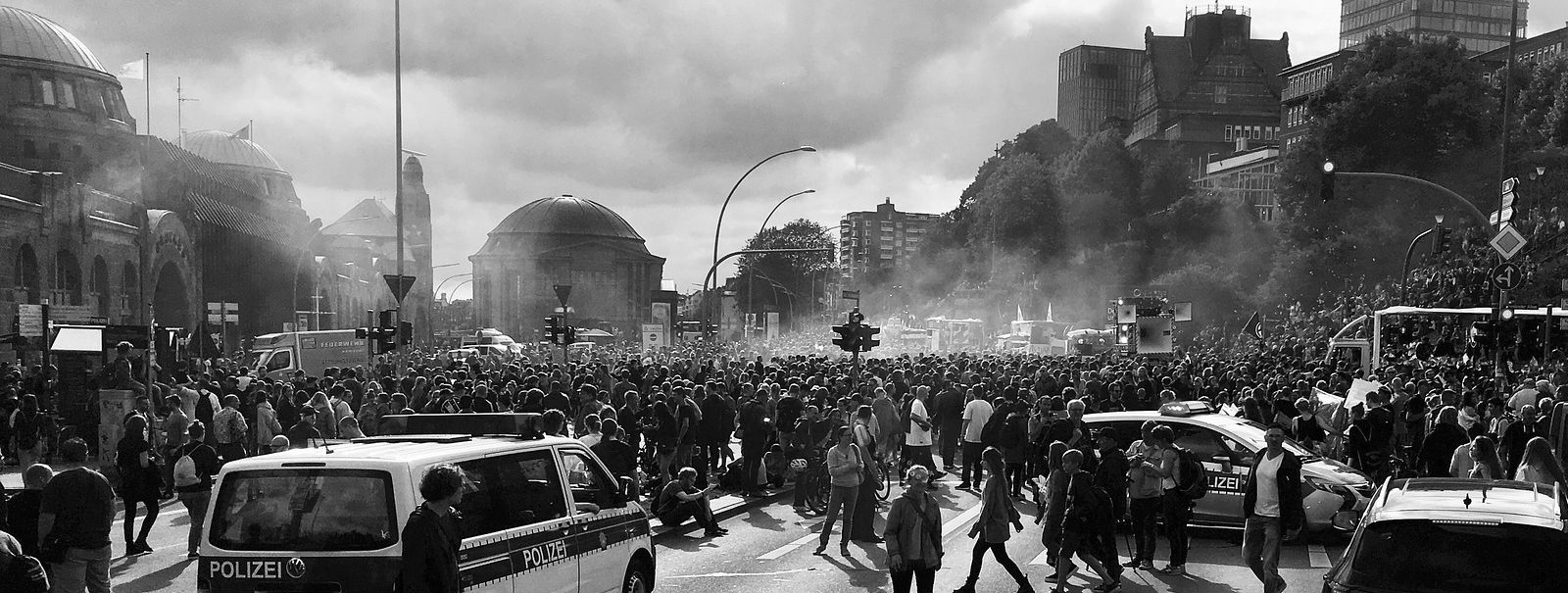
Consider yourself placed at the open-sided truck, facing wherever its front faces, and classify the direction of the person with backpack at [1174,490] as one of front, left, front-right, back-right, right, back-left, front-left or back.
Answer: left

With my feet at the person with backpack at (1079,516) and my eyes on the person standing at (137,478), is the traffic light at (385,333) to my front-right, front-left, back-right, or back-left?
front-right

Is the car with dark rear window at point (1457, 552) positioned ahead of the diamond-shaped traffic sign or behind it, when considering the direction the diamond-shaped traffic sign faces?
ahead

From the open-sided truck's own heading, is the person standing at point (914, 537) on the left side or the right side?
on its left

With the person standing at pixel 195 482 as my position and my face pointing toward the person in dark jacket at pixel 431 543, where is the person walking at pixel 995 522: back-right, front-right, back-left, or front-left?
front-left

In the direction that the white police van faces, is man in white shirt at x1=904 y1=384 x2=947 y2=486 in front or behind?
in front

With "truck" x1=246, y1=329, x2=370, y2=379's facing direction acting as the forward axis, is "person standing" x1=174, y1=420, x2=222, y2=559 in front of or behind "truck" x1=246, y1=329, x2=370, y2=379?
in front

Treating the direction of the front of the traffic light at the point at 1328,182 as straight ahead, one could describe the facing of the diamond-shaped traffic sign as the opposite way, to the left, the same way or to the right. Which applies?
the same way

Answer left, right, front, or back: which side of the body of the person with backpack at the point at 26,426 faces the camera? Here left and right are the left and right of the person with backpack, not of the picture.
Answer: back

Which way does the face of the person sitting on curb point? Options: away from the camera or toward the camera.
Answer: toward the camera

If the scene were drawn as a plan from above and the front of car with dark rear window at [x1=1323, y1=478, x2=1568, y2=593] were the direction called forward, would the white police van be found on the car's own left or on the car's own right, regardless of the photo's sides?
on the car's own left

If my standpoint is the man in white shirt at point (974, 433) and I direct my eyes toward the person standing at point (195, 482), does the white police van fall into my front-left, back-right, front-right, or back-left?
front-left

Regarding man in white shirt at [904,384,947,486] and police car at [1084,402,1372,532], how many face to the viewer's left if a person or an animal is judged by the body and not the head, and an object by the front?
0

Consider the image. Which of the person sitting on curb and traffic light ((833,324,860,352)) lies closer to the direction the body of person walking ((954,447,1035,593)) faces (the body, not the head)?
the person sitting on curb
